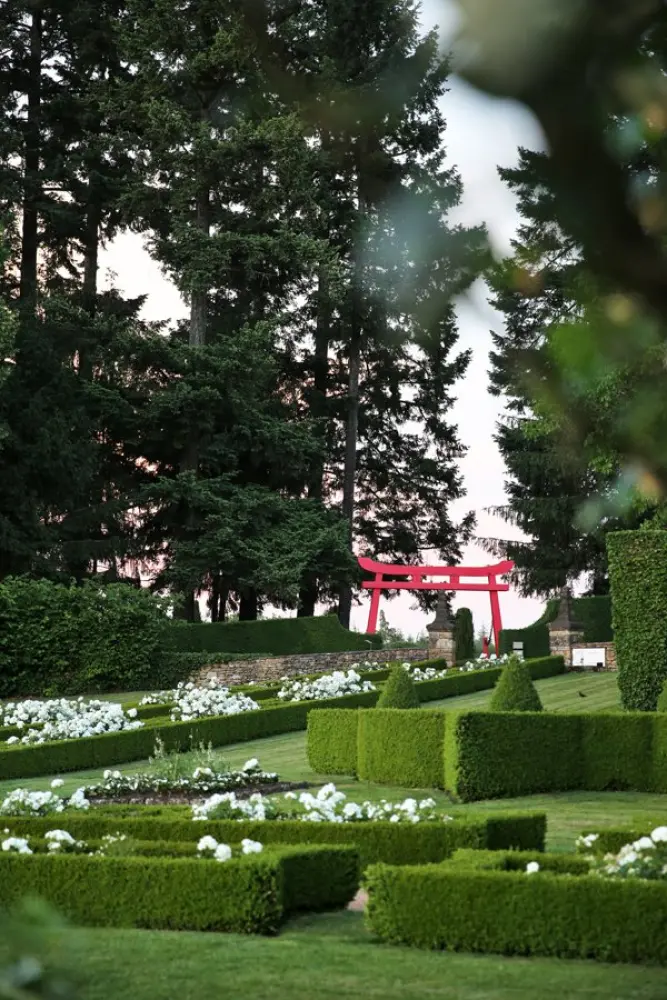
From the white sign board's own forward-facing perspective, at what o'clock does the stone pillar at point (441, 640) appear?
The stone pillar is roughly at 4 o'clock from the white sign board.

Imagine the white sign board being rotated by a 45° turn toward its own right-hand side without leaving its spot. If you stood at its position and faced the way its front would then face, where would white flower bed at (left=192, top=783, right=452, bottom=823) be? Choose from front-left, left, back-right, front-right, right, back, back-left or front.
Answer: front-left

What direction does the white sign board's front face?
toward the camera

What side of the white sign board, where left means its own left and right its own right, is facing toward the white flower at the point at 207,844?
front

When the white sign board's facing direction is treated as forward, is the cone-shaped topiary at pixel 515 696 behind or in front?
in front

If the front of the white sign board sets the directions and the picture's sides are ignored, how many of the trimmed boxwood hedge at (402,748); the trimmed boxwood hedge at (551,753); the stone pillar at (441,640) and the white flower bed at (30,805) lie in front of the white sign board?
3

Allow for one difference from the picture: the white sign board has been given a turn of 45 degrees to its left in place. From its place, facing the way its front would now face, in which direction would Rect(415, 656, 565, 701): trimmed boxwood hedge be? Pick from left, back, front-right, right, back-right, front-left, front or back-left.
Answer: right

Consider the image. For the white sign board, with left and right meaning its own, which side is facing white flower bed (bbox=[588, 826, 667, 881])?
front

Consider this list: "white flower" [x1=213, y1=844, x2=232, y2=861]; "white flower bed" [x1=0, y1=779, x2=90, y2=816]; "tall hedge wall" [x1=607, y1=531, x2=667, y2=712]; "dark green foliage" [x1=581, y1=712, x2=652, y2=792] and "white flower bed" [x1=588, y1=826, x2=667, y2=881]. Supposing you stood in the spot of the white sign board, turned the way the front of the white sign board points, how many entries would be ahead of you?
5

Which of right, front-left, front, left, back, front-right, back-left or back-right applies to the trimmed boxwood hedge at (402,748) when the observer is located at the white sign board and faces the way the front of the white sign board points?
front

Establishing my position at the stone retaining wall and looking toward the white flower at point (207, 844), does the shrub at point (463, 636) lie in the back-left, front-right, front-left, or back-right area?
back-left

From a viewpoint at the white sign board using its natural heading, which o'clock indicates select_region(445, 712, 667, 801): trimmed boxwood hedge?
The trimmed boxwood hedge is roughly at 12 o'clock from the white sign board.

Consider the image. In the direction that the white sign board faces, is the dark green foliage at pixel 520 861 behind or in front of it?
in front

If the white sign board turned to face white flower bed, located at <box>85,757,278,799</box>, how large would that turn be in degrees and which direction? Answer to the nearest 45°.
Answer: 0° — it already faces it

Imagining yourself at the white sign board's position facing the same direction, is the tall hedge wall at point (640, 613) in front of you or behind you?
in front

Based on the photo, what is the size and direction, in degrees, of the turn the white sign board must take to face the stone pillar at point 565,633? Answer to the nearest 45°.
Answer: approximately 135° to its right
